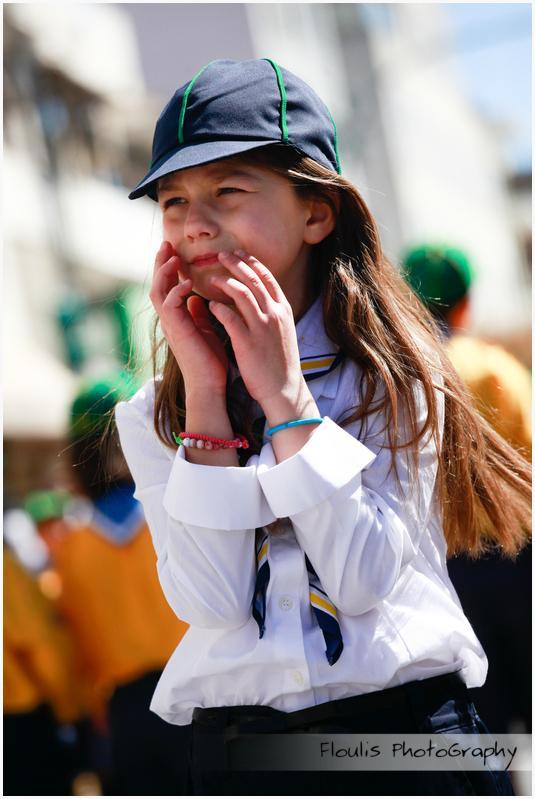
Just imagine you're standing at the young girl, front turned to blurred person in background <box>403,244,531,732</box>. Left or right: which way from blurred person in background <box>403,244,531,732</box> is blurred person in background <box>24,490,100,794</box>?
left

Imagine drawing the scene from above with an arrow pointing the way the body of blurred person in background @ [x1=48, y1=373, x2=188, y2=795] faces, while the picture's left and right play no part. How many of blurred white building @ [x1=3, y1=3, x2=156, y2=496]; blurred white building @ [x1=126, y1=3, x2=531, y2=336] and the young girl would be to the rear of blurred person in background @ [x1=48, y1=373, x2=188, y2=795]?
1

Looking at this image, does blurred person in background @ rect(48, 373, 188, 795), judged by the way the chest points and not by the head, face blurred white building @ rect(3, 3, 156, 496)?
yes

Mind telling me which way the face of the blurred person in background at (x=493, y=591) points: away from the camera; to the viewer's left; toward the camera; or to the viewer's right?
away from the camera

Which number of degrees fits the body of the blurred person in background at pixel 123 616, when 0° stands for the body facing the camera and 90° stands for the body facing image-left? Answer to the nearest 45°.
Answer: approximately 180°

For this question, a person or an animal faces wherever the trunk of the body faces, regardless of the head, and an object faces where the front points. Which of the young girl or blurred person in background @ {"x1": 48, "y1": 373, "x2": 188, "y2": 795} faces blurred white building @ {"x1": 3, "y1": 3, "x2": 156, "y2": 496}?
the blurred person in background

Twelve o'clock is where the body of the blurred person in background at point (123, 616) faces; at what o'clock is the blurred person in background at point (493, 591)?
the blurred person in background at point (493, 591) is roughly at 4 o'clock from the blurred person in background at point (123, 616).

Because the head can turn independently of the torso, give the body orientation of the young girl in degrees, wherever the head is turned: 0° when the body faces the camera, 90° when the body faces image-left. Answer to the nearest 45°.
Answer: approximately 45°

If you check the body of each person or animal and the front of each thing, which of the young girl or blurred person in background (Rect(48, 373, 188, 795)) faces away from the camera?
the blurred person in background

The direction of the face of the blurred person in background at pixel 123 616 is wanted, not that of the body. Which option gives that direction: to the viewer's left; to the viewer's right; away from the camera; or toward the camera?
away from the camera

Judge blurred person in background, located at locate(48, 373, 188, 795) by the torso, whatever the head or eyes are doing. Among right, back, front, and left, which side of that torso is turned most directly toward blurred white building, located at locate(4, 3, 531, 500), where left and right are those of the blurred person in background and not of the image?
front

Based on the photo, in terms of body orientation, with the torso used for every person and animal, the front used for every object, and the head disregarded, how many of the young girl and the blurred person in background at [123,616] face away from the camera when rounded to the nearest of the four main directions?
1

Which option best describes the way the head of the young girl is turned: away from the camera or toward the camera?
toward the camera

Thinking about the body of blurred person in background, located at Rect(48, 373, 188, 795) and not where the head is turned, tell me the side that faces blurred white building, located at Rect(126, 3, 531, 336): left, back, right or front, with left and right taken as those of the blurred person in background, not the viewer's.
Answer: front

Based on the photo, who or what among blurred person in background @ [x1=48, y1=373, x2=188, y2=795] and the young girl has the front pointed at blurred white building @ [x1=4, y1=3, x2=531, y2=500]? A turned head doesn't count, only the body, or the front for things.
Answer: the blurred person in background
